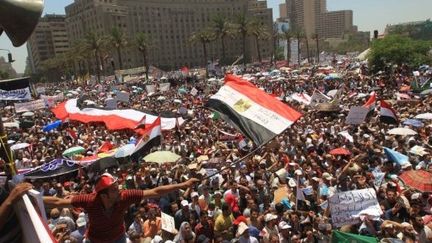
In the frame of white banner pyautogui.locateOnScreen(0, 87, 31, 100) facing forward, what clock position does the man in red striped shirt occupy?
The man in red striped shirt is roughly at 12 o'clock from the white banner.

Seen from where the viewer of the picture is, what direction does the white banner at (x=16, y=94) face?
facing the viewer

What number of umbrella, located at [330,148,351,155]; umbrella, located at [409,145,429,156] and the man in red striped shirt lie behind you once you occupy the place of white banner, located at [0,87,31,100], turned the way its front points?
0

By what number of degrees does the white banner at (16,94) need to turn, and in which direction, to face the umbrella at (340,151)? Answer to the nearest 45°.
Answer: approximately 45° to its left

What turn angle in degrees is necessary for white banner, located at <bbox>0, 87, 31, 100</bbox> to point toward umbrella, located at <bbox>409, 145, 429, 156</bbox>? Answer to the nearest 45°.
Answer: approximately 45° to its left

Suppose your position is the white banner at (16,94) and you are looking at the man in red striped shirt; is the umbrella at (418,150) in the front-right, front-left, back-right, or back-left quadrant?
front-left
